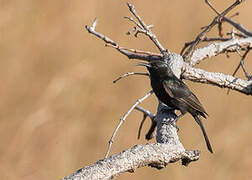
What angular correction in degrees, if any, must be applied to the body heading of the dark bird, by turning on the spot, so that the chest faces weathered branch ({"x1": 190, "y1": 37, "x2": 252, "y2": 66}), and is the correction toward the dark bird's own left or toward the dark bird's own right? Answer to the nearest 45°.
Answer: approximately 135° to the dark bird's own left

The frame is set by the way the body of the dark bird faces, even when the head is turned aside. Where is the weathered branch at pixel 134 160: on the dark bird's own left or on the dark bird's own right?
on the dark bird's own left

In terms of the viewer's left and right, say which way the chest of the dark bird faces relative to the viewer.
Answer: facing to the left of the viewer
